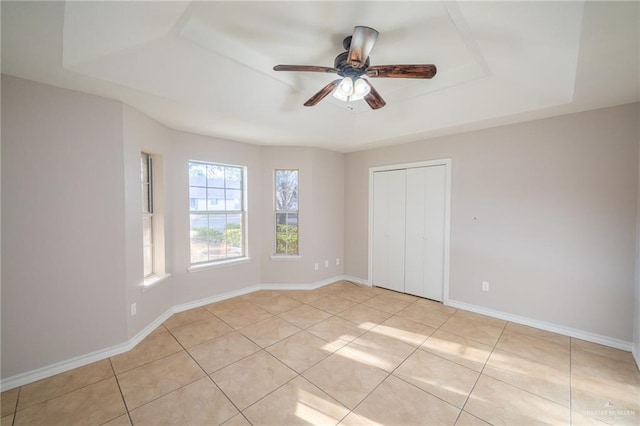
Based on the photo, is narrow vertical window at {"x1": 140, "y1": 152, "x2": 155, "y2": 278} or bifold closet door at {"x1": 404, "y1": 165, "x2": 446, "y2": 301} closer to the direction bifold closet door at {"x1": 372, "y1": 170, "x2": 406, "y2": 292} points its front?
the narrow vertical window

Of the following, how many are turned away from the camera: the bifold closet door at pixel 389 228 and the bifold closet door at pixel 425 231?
0

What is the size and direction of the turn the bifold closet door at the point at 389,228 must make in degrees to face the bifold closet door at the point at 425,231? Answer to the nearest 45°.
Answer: approximately 90° to its left

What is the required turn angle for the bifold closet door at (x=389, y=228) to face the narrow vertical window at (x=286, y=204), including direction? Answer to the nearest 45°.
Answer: approximately 45° to its right

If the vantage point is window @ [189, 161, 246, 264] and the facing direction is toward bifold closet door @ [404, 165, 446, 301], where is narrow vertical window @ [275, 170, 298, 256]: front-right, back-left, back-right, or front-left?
front-left

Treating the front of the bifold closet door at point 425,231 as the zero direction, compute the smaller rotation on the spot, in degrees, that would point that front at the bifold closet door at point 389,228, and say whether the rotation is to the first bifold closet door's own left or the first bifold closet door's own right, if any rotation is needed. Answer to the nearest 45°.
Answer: approximately 45° to the first bifold closet door's own right

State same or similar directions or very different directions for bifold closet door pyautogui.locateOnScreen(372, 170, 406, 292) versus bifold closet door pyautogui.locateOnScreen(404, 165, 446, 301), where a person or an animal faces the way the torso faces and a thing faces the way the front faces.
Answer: same or similar directions

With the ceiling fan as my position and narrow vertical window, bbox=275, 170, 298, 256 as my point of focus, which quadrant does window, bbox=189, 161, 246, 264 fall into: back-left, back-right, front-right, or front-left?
front-left

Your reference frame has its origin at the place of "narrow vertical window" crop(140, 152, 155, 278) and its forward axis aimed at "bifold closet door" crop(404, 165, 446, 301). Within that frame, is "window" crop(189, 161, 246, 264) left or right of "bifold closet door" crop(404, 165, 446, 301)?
left

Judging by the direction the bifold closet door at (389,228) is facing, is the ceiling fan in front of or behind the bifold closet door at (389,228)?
in front

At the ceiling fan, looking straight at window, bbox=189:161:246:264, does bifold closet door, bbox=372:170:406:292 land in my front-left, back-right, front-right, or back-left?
front-right

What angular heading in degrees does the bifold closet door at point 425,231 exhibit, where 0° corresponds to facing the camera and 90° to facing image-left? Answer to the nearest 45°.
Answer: approximately 45°

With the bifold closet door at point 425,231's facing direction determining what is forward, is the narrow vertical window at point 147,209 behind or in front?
in front

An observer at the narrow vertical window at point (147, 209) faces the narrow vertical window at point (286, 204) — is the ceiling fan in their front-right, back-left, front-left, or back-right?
front-right

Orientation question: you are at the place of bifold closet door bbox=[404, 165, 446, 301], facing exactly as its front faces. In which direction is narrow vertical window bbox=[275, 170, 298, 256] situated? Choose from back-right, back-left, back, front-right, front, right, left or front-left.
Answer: front-right

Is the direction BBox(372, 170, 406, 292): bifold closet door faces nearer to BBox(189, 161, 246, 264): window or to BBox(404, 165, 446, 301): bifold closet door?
the window

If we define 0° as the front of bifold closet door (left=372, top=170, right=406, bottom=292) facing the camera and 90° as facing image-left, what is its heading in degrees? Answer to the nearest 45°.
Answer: approximately 45°
